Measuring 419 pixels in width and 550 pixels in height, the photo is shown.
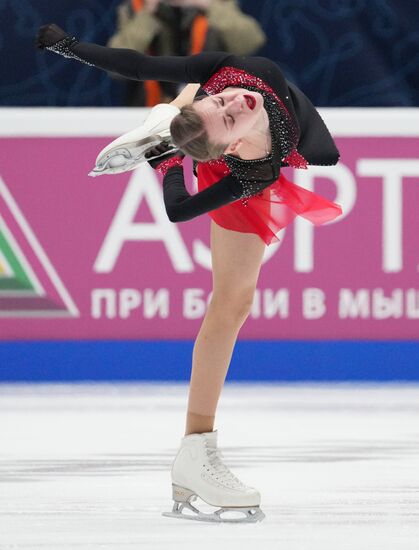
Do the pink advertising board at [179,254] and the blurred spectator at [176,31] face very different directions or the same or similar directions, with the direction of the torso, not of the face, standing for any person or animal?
same or similar directions

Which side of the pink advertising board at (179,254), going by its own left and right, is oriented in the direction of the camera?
front

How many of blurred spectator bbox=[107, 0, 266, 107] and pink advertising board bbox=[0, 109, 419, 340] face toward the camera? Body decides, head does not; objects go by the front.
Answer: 2

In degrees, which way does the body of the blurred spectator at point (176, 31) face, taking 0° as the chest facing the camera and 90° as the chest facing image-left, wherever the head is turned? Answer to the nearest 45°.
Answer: approximately 0°

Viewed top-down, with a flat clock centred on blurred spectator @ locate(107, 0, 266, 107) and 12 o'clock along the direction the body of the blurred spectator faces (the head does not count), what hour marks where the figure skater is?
The figure skater is roughly at 12 o'clock from the blurred spectator.

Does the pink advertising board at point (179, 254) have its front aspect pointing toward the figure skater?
yes
